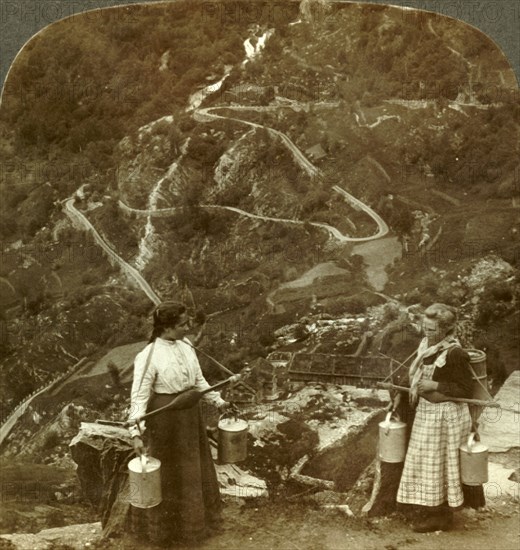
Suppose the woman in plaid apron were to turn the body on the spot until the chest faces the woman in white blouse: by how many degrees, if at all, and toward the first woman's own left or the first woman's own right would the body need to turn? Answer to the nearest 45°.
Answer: approximately 45° to the first woman's own right

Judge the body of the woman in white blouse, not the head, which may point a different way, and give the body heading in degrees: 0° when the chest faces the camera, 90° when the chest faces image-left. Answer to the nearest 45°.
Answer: approximately 315°

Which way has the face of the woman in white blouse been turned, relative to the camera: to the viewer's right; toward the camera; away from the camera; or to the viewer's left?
to the viewer's right

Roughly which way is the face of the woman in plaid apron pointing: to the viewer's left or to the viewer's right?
to the viewer's left
